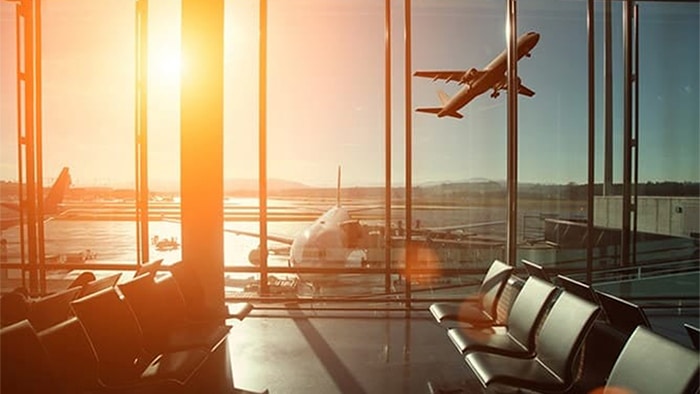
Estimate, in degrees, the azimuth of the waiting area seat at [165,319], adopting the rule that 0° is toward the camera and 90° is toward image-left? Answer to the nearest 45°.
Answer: approximately 315°

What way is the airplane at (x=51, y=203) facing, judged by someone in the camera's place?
facing to the left of the viewer

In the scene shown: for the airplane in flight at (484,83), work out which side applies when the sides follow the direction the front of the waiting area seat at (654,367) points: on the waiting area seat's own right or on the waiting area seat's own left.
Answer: on the waiting area seat's own right

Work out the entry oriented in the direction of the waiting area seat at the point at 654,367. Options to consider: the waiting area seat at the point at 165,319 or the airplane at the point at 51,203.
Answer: the waiting area seat at the point at 165,319

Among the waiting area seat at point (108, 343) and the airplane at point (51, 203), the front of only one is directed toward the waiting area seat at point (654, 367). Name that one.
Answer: the waiting area seat at point (108, 343)

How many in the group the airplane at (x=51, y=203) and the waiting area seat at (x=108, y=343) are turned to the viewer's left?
1

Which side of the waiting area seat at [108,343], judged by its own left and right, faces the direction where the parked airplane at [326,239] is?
left

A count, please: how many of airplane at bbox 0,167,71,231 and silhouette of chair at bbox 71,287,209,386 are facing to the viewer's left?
1

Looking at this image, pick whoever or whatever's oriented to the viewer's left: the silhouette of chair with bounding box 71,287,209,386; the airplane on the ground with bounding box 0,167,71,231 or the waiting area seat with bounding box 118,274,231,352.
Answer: the airplane on the ground
